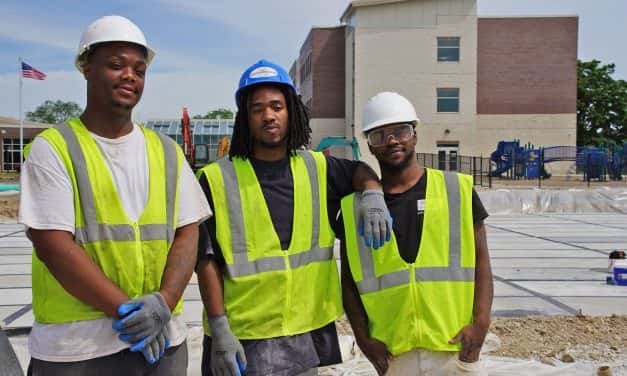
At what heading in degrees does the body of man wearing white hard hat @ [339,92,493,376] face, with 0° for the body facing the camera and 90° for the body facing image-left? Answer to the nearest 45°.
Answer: approximately 0°

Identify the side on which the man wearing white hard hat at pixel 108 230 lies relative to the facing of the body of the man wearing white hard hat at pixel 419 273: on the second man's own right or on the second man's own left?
on the second man's own right

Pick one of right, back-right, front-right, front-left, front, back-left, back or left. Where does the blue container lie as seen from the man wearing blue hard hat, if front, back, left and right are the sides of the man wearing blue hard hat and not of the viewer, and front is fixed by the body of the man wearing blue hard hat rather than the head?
back-left

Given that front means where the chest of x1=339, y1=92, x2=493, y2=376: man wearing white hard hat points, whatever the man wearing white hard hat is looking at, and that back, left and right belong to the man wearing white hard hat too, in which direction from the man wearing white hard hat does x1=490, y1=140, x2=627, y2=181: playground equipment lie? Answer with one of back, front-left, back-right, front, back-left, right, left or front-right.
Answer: back

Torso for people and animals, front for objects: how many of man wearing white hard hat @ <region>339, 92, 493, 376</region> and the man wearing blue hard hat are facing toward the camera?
2

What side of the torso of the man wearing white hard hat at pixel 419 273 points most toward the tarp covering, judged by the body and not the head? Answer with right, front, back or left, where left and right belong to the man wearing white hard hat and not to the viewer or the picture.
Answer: back

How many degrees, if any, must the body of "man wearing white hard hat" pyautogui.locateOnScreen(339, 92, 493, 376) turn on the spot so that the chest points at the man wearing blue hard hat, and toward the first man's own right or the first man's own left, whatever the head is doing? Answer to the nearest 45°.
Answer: approximately 90° to the first man's own right

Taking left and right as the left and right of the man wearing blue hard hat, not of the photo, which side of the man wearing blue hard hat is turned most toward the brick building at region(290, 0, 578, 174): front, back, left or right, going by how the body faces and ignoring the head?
back

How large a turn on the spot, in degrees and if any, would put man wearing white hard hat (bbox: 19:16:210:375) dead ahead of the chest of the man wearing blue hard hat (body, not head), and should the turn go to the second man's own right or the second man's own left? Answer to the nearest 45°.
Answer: approximately 45° to the second man's own right

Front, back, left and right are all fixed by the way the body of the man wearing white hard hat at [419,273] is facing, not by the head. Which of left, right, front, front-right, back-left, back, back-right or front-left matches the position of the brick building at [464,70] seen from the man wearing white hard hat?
back

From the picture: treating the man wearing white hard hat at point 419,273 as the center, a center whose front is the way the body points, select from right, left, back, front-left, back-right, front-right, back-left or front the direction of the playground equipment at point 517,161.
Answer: back

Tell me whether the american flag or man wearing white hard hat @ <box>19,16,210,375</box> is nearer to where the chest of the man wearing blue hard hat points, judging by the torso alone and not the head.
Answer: the man wearing white hard hat
